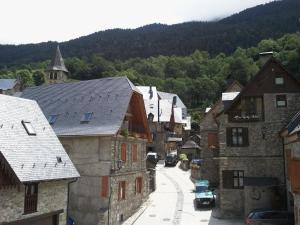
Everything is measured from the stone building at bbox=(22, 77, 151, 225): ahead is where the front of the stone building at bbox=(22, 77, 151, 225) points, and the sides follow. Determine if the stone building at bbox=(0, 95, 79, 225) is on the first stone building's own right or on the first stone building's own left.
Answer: on the first stone building's own right

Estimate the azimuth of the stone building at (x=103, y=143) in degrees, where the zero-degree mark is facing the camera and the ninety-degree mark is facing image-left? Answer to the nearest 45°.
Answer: approximately 315°

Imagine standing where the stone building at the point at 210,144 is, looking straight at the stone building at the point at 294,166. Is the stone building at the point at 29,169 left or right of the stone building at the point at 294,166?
right

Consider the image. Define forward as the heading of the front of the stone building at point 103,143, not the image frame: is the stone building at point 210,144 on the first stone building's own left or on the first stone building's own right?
on the first stone building's own left

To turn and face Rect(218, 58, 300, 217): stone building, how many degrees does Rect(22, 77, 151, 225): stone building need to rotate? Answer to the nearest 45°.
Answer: approximately 45° to its left

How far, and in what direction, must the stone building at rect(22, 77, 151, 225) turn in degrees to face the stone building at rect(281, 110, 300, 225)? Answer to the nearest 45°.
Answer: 0° — it already faces it
